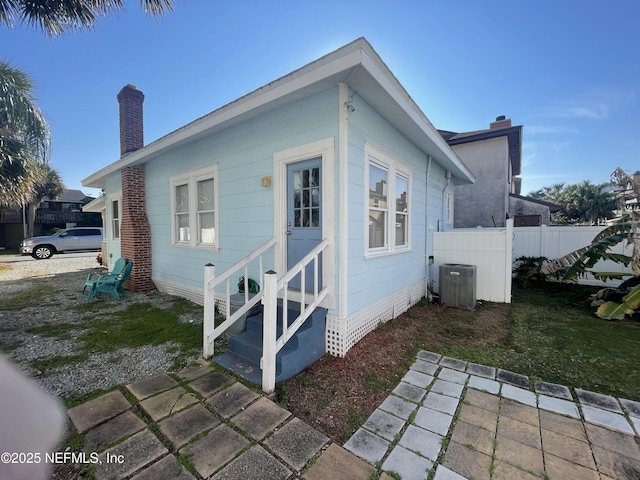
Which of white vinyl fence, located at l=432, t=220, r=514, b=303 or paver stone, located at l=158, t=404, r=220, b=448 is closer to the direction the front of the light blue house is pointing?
the paver stone

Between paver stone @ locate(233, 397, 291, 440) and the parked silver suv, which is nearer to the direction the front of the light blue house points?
the paver stone

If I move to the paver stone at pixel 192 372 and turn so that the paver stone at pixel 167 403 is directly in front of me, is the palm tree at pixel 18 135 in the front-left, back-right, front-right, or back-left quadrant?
back-right

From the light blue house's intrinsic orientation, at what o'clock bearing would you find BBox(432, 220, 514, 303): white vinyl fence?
The white vinyl fence is roughly at 7 o'clock from the light blue house.

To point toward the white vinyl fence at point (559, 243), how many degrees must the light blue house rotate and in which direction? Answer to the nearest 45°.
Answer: approximately 135° to its left

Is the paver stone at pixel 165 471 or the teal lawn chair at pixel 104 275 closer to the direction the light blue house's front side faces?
the paver stone

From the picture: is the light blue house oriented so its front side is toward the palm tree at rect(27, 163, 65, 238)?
no

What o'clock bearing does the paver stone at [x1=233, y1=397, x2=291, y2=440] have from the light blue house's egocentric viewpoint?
The paver stone is roughly at 11 o'clock from the light blue house.

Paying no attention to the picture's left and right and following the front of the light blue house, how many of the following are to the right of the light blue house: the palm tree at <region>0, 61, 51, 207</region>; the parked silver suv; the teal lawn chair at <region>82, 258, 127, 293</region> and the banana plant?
3

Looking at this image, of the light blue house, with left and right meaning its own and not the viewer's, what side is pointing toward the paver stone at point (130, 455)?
front

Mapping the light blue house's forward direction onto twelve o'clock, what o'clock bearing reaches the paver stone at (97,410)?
The paver stone is roughly at 12 o'clock from the light blue house.

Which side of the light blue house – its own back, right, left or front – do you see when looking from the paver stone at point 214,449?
front

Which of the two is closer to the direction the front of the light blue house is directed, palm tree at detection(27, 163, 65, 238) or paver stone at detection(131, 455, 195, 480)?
the paver stone

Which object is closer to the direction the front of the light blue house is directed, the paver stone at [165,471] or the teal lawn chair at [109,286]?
the paver stone

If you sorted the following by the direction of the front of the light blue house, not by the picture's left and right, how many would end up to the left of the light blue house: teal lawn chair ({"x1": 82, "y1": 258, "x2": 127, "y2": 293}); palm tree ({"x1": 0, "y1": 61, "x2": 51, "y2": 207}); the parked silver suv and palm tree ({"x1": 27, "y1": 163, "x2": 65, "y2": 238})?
0

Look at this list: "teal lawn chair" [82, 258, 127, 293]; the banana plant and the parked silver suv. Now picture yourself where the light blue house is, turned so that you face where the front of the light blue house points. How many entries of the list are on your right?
2

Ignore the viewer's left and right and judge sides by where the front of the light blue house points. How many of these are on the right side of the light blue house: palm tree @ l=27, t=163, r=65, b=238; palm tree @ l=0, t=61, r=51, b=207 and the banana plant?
2

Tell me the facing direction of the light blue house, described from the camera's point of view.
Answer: facing the viewer and to the left of the viewer

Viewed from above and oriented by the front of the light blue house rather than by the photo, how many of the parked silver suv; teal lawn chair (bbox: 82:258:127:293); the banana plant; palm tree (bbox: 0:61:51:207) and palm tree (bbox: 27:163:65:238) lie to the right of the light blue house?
4

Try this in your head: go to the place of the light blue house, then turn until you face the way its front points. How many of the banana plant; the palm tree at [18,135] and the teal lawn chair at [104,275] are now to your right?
2

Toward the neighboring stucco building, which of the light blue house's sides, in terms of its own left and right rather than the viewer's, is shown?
back

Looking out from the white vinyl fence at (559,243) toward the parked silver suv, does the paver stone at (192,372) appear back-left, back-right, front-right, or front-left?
front-left
